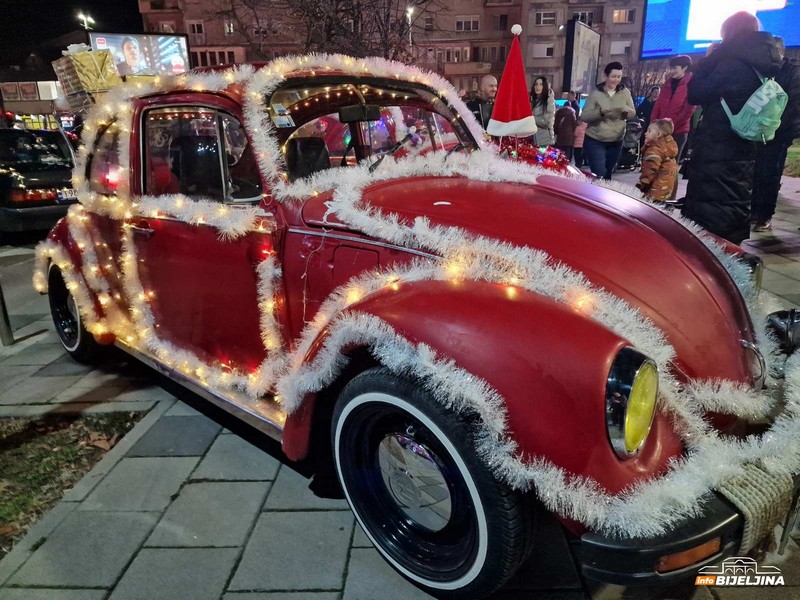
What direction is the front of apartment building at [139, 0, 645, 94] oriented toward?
toward the camera

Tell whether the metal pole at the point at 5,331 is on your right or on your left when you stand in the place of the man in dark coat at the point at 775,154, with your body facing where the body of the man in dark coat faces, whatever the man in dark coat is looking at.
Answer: on your left

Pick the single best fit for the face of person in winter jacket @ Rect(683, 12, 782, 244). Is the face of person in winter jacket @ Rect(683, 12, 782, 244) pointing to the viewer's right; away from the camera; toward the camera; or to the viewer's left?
away from the camera

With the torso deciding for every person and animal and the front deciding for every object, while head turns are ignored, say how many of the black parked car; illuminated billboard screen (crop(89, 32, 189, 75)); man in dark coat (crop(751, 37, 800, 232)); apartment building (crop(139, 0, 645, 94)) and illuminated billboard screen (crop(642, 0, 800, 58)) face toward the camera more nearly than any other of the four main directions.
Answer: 3

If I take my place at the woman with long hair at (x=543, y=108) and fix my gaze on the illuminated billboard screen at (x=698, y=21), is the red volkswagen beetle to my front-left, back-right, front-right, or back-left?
back-right

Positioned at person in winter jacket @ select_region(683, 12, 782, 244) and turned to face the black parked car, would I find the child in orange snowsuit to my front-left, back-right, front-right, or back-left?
front-right

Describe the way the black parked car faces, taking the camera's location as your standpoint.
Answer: facing away from the viewer and to the left of the viewer

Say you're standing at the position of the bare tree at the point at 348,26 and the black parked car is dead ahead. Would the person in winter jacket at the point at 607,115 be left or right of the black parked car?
left

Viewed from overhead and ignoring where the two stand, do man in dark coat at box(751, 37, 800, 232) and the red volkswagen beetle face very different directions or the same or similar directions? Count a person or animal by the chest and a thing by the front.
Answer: very different directions

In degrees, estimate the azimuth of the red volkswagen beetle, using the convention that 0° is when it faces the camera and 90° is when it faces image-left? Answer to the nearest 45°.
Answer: approximately 315°

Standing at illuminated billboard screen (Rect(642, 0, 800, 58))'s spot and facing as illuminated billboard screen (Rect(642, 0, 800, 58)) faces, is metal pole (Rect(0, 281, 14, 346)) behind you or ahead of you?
ahead

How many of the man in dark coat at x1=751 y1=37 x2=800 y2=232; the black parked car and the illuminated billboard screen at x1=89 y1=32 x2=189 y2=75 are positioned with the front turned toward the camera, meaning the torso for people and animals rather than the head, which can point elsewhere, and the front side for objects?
1

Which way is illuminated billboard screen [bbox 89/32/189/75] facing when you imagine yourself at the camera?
facing the viewer

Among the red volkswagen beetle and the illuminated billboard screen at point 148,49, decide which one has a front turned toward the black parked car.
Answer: the illuminated billboard screen

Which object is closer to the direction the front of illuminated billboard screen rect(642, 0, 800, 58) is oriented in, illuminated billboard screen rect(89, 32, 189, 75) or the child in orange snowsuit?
the child in orange snowsuit
